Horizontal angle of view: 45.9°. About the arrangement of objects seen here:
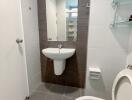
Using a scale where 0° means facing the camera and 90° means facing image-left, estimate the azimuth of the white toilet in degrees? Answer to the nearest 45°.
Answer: approximately 45°

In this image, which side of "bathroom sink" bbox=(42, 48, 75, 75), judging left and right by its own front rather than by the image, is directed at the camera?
front

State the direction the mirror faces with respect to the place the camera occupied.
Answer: facing the viewer

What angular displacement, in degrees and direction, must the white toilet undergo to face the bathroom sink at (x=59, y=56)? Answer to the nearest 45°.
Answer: approximately 90° to its right

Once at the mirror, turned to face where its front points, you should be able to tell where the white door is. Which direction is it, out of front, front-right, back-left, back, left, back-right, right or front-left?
front-right

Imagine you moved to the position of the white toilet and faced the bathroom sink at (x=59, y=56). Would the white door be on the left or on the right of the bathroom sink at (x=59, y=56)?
left

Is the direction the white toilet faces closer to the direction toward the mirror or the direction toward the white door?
the white door

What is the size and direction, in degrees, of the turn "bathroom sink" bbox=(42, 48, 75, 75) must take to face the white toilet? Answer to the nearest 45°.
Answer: approximately 45° to its left

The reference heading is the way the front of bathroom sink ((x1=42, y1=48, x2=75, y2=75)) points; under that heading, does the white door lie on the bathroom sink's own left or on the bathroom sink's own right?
on the bathroom sink's own right

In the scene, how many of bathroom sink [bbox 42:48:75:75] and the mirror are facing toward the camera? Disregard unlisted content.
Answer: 2

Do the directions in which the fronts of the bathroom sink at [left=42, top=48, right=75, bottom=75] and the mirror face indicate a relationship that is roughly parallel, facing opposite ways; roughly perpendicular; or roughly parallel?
roughly parallel
